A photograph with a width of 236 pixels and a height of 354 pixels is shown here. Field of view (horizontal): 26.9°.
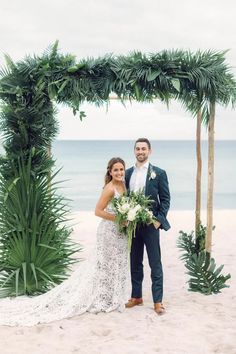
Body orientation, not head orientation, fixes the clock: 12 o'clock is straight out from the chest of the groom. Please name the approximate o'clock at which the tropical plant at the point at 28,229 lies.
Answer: The tropical plant is roughly at 4 o'clock from the groom.

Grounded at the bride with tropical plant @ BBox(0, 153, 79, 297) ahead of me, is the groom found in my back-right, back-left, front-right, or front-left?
back-right

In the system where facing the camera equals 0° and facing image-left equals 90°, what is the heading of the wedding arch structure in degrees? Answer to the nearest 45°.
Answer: approximately 0°

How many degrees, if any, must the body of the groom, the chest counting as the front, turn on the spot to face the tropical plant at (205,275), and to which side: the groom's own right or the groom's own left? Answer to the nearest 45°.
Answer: approximately 135° to the groom's own left

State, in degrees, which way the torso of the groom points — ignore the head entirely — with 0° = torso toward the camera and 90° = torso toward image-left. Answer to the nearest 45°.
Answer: approximately 0°

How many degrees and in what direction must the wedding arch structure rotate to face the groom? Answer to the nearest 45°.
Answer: approximately 45° to its left

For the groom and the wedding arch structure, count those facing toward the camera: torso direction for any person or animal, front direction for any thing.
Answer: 2
